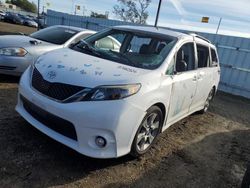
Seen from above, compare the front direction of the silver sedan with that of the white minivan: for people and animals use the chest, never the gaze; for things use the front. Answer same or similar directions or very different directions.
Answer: same or similar directions

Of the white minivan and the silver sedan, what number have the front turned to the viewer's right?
0

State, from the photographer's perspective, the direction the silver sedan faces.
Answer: facing the viewer and to the left of the viewer

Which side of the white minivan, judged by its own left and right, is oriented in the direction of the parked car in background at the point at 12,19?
right

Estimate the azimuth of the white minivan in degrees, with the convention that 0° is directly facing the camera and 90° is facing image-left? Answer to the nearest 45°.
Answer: approximately 45°
